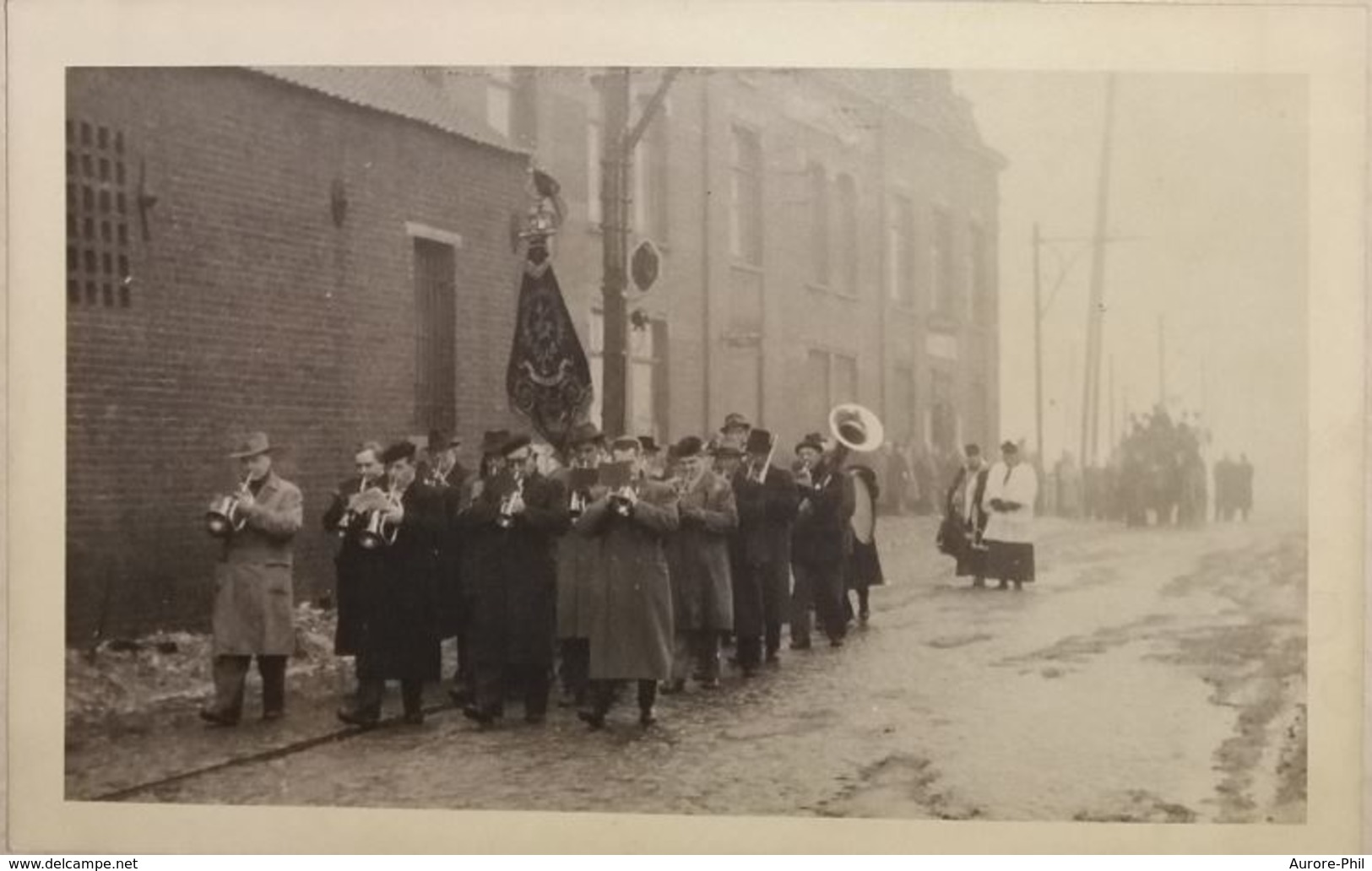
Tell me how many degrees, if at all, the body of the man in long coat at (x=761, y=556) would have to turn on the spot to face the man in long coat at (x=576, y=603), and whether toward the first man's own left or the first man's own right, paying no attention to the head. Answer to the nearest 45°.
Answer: approximately 45° to the first man's own right

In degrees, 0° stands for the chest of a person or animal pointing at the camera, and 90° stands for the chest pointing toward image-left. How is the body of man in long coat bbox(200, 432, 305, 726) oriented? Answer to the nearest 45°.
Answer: approximately 45°

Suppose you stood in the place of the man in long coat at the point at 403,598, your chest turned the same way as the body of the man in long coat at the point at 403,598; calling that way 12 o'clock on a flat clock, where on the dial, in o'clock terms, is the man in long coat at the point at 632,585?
the man in long coat at the point at 632,585 is roughly at 8 o'clock from the man in long coat at the point at 403,598.

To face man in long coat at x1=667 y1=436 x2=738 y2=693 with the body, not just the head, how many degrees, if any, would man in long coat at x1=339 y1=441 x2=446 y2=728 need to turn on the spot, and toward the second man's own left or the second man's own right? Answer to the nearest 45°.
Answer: approximately 135° to the second man's own left

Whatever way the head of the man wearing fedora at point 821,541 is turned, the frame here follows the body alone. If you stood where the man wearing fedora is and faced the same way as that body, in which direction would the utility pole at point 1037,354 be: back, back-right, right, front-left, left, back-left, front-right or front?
back-left

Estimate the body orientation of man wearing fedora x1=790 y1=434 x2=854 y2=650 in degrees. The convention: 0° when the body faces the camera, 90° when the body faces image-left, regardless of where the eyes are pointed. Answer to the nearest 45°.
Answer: approximately 45°
